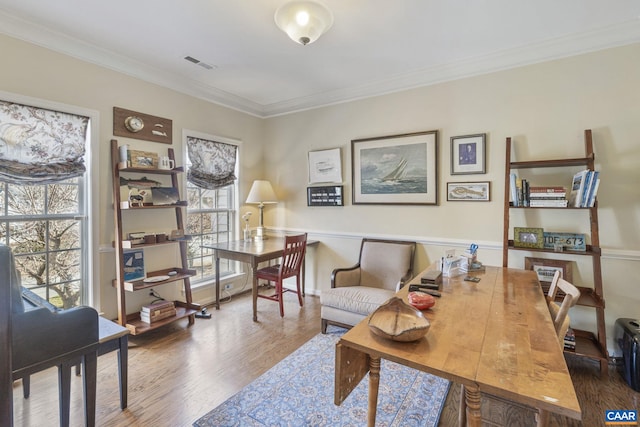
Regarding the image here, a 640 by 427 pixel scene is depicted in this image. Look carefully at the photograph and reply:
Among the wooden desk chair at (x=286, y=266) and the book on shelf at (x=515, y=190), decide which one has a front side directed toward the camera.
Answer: the book on shelf

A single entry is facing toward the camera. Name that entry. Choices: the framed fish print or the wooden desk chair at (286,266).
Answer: the framed fish print

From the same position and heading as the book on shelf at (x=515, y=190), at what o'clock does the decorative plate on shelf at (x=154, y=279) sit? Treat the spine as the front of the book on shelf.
The decorative plate on shelf is roughly at 2 o'clock from the book on shelf.

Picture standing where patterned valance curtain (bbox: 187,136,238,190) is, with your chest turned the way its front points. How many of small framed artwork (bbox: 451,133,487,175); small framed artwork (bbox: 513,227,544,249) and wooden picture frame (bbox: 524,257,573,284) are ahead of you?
3

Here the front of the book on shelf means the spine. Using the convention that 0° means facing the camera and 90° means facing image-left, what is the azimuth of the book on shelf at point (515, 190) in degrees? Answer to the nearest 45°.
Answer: approximately 0°

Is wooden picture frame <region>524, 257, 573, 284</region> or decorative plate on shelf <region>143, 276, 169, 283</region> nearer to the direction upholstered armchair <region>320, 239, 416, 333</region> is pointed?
the decorative plate on shelf

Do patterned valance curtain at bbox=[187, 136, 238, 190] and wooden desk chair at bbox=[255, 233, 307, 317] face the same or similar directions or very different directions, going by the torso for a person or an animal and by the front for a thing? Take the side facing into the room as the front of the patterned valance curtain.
very different directions

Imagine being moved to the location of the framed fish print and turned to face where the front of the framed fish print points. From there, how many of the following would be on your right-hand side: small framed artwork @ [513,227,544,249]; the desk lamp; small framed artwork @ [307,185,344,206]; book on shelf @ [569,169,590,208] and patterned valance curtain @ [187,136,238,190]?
3

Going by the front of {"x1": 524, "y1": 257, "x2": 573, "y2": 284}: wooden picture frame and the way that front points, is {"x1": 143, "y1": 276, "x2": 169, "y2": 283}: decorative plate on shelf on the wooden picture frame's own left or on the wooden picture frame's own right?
on the wooden picture frame's own right

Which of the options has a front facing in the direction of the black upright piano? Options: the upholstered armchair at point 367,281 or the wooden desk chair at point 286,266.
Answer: the upholstered armchair

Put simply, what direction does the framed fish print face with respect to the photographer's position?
facing the viewer

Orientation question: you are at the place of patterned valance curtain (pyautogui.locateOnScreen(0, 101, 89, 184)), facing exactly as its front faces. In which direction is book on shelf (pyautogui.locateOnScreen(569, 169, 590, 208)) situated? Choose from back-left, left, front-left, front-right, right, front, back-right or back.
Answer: front

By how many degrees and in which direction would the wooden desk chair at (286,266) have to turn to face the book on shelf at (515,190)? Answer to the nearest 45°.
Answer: approximately 180°

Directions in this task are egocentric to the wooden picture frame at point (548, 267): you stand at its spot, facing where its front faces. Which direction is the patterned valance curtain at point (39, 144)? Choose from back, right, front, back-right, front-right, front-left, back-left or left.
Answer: front-right

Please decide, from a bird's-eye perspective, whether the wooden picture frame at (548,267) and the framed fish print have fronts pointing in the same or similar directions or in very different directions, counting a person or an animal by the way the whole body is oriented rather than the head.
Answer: same or similar directions

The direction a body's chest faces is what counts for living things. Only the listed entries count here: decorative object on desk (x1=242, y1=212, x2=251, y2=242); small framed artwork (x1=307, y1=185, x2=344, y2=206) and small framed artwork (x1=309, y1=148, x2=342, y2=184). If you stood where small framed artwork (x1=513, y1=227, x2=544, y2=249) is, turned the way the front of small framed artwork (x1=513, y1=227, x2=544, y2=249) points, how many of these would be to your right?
3

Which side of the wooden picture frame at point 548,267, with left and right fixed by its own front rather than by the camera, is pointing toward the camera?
front

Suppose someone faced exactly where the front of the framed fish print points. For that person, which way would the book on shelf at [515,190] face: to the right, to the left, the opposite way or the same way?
the same way
